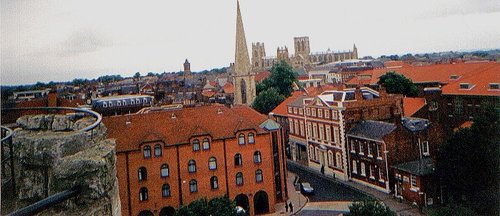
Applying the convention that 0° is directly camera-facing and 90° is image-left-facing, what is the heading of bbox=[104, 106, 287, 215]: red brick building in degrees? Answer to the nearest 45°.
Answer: approximately 0°

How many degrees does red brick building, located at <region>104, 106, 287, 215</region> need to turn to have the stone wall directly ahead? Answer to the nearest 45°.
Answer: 0° — it already faces it

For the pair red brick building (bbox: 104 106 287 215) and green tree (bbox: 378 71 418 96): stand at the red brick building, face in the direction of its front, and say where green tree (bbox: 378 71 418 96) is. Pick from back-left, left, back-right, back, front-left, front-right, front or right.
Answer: back-left

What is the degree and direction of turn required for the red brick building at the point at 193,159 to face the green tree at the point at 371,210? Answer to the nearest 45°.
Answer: approximately 45° to its left

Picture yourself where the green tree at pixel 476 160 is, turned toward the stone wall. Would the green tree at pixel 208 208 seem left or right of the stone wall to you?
right

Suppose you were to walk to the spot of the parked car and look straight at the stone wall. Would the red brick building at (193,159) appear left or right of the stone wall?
right

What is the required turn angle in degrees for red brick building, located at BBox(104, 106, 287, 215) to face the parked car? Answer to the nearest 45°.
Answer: approximately 135° to its left

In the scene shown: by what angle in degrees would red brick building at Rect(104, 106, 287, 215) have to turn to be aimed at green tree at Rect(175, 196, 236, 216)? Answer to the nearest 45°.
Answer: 0° — it already faces it

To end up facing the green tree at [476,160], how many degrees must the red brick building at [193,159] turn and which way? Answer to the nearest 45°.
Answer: approximately 45° to its left

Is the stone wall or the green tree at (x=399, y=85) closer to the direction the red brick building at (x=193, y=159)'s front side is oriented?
the stone wall
